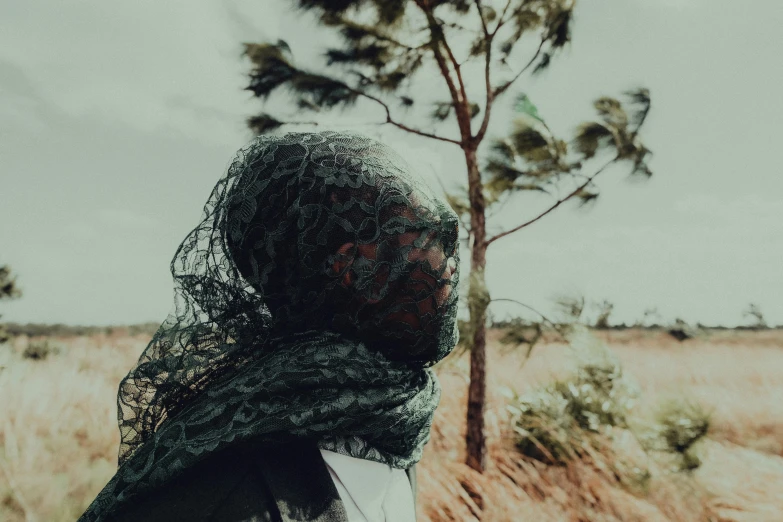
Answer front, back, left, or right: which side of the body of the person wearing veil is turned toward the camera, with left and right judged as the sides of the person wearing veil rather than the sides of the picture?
right

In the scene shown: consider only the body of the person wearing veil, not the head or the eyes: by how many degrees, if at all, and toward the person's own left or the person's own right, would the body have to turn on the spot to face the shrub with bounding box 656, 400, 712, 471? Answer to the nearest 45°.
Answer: approximately 45° to the person's own left

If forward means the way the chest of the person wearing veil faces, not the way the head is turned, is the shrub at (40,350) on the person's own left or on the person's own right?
on the person's own left

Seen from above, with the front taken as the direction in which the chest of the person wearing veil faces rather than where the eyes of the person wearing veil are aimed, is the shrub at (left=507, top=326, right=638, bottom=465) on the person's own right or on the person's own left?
on the person's own left

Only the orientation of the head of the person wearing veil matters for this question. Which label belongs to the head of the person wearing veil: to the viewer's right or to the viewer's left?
to the viewer's right
